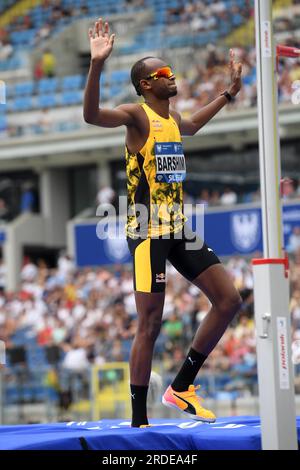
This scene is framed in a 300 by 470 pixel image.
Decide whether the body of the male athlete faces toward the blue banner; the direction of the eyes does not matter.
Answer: no

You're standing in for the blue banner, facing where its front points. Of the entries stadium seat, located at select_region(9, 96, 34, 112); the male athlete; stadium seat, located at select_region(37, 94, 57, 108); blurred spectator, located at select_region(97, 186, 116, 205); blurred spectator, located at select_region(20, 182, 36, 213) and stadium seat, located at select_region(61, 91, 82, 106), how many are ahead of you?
1

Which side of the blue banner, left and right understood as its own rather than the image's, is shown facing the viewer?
front

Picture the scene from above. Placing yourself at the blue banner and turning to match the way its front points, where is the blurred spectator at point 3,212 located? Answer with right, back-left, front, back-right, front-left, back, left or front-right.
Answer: back-right

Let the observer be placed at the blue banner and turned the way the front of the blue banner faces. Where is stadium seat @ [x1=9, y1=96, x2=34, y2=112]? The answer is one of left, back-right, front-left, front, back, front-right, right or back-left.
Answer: back-right

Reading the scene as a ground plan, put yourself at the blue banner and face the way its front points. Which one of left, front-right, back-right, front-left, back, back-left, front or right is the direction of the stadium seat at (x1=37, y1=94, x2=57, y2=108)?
back-right

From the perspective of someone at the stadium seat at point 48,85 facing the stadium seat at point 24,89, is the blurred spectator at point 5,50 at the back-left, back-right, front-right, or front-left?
front-right

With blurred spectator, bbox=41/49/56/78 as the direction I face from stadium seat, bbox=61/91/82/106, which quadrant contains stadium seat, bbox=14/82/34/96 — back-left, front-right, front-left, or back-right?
front-left

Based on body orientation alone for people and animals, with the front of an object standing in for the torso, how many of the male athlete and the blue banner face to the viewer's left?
0

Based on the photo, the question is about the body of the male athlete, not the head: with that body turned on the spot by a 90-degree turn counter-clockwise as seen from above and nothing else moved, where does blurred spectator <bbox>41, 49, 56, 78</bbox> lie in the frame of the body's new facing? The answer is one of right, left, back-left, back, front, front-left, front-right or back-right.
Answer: front-left

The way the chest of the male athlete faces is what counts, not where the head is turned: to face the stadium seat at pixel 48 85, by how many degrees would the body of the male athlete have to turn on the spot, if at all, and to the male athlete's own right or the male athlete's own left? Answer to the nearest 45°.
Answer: approximately 135° to the male athlete's own left

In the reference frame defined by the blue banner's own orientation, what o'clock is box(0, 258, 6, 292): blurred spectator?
The blurred spectator is roughly at 4 o'clock from the blue banner.

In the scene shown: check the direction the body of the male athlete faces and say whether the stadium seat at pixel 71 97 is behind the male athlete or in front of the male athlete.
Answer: behind

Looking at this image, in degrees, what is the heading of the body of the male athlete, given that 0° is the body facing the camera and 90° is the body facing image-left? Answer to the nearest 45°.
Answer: approximately 315°

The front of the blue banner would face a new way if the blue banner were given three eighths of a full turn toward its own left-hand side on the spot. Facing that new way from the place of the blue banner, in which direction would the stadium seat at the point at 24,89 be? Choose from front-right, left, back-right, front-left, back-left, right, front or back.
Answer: left

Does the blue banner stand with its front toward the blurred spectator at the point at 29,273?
no

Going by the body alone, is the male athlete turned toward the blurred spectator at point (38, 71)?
no
